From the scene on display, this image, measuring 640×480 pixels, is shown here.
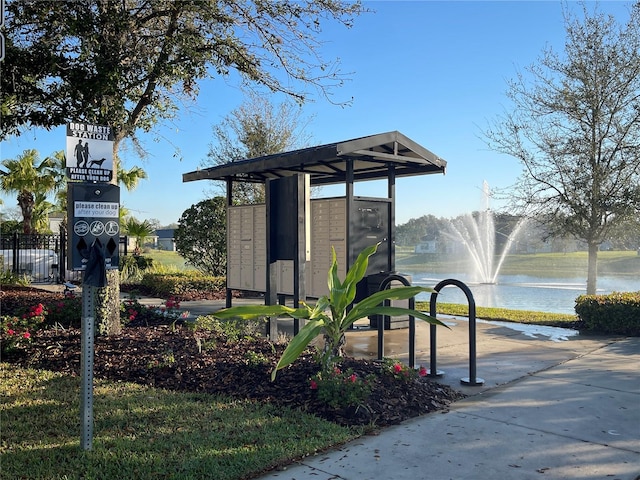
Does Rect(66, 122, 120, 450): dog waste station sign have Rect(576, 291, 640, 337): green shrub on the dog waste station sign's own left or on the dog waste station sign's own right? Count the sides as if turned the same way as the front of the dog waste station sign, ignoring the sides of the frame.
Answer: on the dog waste station sign's own left

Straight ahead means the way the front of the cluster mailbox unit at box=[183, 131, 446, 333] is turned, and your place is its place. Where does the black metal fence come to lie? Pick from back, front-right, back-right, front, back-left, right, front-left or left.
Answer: right

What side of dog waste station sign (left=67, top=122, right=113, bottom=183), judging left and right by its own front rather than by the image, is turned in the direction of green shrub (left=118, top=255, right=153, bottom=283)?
back

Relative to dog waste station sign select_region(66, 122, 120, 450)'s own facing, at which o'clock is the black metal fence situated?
The black metal fence is roughly at 6 o'clock from the dog waste station sign.

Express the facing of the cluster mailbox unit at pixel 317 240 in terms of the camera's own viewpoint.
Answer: facing the viewer and to the left of the viewer

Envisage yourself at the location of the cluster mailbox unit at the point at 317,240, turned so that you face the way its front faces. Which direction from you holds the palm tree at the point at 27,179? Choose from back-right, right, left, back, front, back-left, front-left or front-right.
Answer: right

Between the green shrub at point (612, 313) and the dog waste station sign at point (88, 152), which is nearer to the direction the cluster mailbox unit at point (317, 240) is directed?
the dog waste station sign

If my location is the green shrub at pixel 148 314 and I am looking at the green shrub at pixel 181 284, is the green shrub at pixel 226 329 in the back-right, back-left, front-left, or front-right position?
back-right

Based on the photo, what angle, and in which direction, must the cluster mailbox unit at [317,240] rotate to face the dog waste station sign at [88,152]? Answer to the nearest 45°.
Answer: approximately 45° to its left

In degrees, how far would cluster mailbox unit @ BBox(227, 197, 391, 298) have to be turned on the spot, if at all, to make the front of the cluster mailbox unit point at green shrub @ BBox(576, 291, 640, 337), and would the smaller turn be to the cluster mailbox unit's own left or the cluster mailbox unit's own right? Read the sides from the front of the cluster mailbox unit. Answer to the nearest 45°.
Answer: approximately 135° to the cluster mailbox unit's own left

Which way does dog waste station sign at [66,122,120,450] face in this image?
toward the camera

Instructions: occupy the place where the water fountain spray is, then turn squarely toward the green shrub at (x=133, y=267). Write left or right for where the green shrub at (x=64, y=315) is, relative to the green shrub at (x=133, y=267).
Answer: left

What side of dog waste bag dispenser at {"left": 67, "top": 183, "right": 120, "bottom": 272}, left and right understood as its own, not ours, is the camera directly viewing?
front
